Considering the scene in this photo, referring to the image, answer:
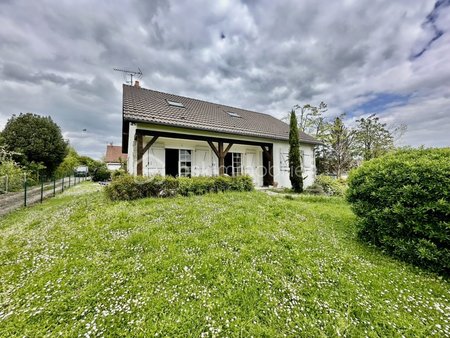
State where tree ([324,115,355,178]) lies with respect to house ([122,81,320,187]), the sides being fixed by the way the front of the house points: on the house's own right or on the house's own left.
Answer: on the house's own left

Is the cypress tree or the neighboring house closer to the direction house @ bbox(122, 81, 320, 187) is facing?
the cypress tree

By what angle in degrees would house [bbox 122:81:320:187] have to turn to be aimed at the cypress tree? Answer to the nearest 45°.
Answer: approximately 45° to its left

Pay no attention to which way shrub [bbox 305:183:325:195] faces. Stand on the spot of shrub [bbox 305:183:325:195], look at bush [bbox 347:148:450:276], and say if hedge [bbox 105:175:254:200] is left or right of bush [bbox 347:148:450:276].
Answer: right

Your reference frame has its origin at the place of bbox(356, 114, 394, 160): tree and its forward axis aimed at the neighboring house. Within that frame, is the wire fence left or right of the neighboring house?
left

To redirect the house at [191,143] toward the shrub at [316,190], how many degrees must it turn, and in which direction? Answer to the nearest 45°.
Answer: approximately 45° to its left

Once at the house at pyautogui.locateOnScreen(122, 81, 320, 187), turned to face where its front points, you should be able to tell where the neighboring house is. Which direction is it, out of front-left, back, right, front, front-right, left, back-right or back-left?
back

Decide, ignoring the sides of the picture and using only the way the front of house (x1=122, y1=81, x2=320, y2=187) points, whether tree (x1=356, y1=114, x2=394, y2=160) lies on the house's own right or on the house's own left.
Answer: on the house's own left

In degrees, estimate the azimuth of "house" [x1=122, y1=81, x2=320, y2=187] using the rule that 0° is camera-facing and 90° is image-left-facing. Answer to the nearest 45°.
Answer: approximately 315°
